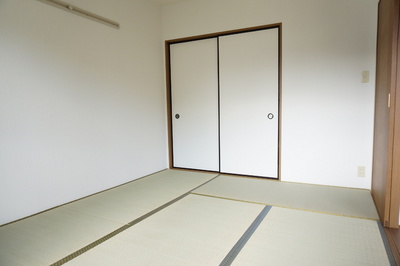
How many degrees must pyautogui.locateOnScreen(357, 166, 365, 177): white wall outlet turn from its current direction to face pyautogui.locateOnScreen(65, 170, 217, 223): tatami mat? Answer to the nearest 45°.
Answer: approximately 45° to its right

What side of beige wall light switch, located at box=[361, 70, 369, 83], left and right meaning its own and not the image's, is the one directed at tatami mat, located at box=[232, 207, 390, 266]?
front

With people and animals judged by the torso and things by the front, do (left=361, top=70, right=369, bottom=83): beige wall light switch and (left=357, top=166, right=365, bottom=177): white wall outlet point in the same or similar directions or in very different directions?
same or similar directions

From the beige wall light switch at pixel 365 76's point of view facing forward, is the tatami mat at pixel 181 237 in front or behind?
in front

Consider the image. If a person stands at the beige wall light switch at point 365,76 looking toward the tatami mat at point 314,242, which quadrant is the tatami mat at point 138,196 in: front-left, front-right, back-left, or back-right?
front-right

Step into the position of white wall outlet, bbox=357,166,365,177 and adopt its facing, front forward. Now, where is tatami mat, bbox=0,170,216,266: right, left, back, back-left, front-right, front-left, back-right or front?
front-right

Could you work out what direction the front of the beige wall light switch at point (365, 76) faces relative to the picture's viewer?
facing the viewer

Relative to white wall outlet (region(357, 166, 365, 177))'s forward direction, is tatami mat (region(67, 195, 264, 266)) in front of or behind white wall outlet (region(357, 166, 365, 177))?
in front

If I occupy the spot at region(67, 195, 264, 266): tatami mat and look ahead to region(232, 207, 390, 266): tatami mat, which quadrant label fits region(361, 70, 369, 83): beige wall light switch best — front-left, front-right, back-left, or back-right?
front-left

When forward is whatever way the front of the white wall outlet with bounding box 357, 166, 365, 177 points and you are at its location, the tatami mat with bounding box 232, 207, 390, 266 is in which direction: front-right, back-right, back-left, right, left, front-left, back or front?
front

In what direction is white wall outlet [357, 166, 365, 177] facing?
toward the camera

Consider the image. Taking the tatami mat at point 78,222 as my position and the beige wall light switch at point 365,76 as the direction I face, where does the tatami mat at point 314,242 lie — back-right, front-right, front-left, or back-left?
front-right

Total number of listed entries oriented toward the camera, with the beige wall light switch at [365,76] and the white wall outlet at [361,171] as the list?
2
